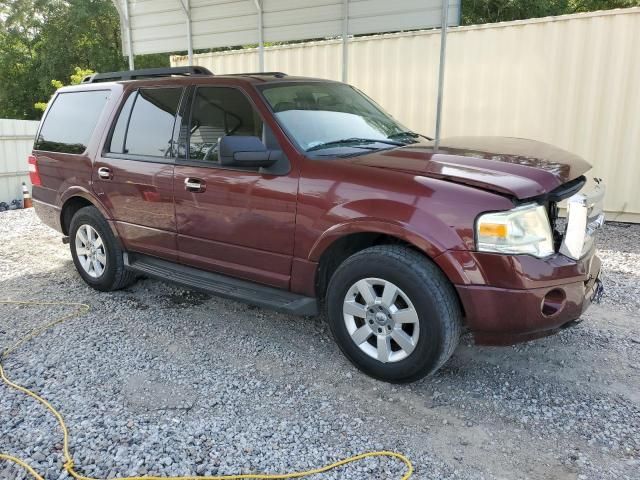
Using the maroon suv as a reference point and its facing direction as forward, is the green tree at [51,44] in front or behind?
behind

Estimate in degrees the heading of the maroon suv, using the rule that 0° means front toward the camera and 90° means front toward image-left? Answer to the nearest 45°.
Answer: approximately 315°
